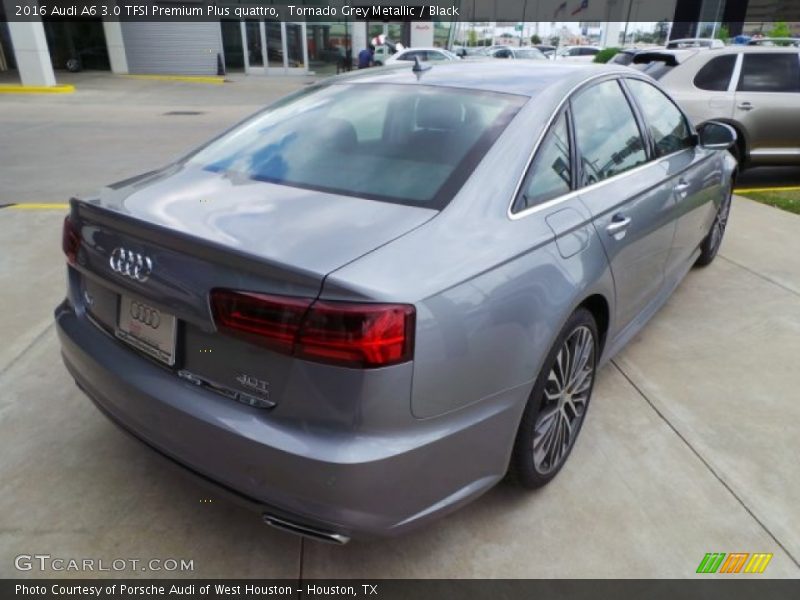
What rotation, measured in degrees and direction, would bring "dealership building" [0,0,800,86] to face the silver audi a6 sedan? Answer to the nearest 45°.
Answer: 0° — it already faces it

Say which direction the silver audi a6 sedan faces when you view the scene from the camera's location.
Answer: facing away from the viewer and to the right of the viewer

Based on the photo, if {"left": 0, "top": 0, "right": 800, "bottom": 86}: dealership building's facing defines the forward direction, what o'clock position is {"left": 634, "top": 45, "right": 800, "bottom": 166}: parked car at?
The parked car is roughly at 11 o'clock from the dealership building.

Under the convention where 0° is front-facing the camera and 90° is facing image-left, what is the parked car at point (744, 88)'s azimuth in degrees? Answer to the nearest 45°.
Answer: approximately 270°

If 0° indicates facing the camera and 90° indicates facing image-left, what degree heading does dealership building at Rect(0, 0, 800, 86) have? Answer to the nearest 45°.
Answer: approximately 0°

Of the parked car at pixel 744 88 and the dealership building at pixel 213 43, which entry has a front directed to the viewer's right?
the parked car

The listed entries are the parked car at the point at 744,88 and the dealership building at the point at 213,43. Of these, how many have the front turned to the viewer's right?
1
